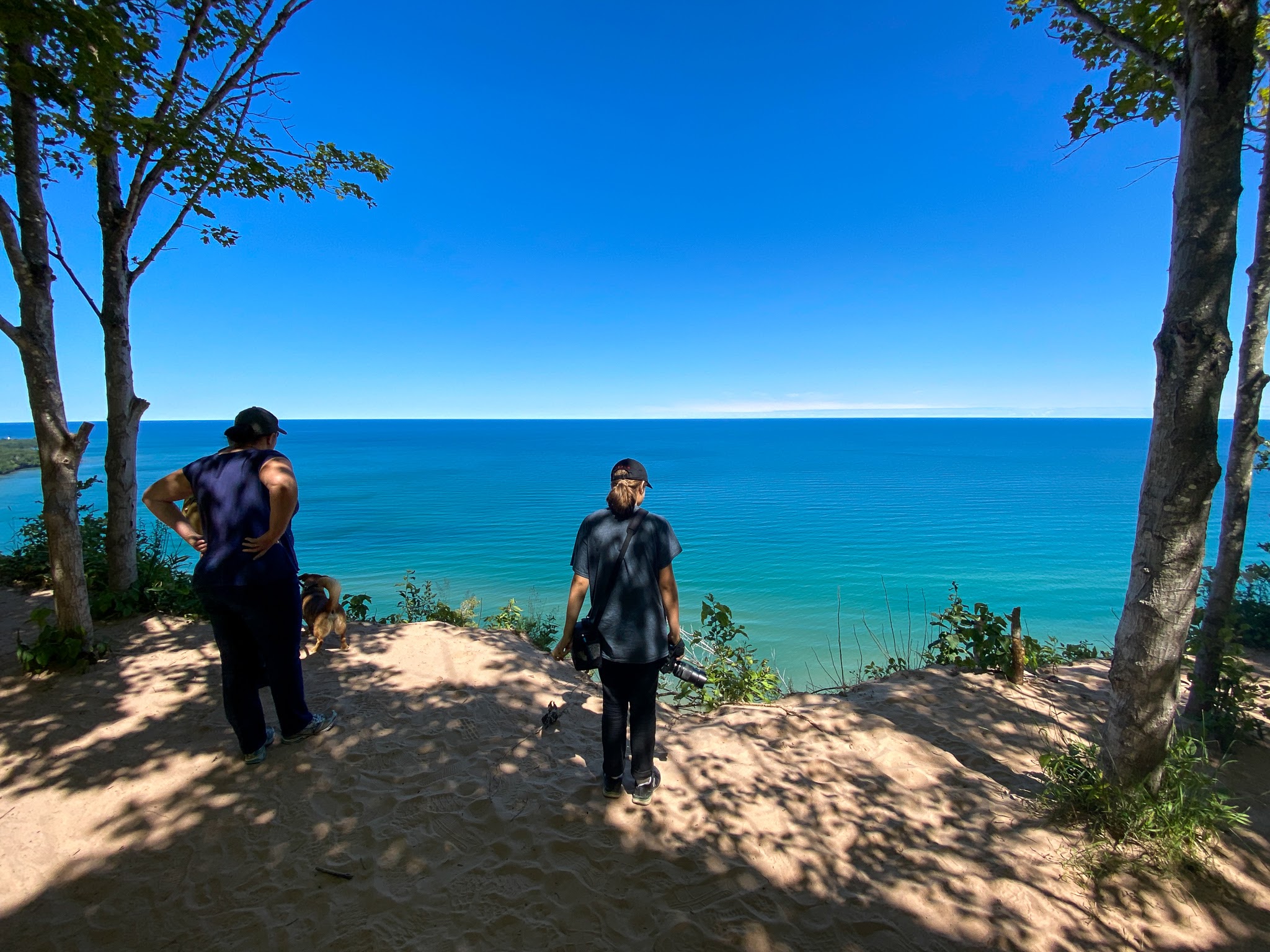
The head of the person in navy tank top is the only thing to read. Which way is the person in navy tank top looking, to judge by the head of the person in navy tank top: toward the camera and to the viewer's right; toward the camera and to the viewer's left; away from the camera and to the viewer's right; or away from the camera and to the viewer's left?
away from the camera and to the viewer's right

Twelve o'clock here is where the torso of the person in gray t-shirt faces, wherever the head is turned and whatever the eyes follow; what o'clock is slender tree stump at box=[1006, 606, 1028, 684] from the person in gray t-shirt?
The slender tree stump is roughly at 2 o'clock from the person in gray t-shirt.

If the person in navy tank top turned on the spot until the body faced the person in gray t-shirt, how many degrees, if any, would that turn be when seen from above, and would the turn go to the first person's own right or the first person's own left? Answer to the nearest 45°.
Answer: approximately 90° to the first person's own right

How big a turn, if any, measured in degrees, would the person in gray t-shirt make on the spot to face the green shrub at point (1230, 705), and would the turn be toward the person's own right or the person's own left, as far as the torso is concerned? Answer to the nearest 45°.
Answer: approximately 90° to the person's own right

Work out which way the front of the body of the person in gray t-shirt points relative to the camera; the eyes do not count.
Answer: away from the camera

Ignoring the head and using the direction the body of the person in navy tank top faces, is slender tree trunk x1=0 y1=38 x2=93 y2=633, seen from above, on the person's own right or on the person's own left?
on the person's own left

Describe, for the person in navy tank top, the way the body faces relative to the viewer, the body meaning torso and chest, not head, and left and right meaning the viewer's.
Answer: facing away from the viewer and to the right of the viewer

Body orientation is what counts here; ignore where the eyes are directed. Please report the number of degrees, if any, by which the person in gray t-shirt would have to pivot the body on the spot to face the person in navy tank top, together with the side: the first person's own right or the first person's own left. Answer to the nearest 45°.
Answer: approximately 90° to the first person's own left
